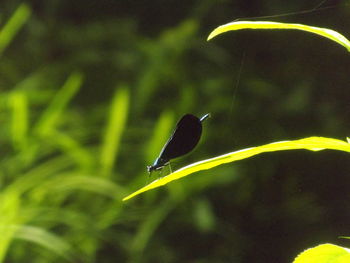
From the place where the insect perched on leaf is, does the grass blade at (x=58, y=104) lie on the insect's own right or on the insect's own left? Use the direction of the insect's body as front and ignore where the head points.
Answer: on the insect's own right

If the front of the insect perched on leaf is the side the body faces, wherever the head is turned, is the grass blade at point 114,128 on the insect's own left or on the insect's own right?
on the insect's own right

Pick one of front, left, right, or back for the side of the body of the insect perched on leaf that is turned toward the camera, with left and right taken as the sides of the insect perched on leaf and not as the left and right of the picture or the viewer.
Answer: left
